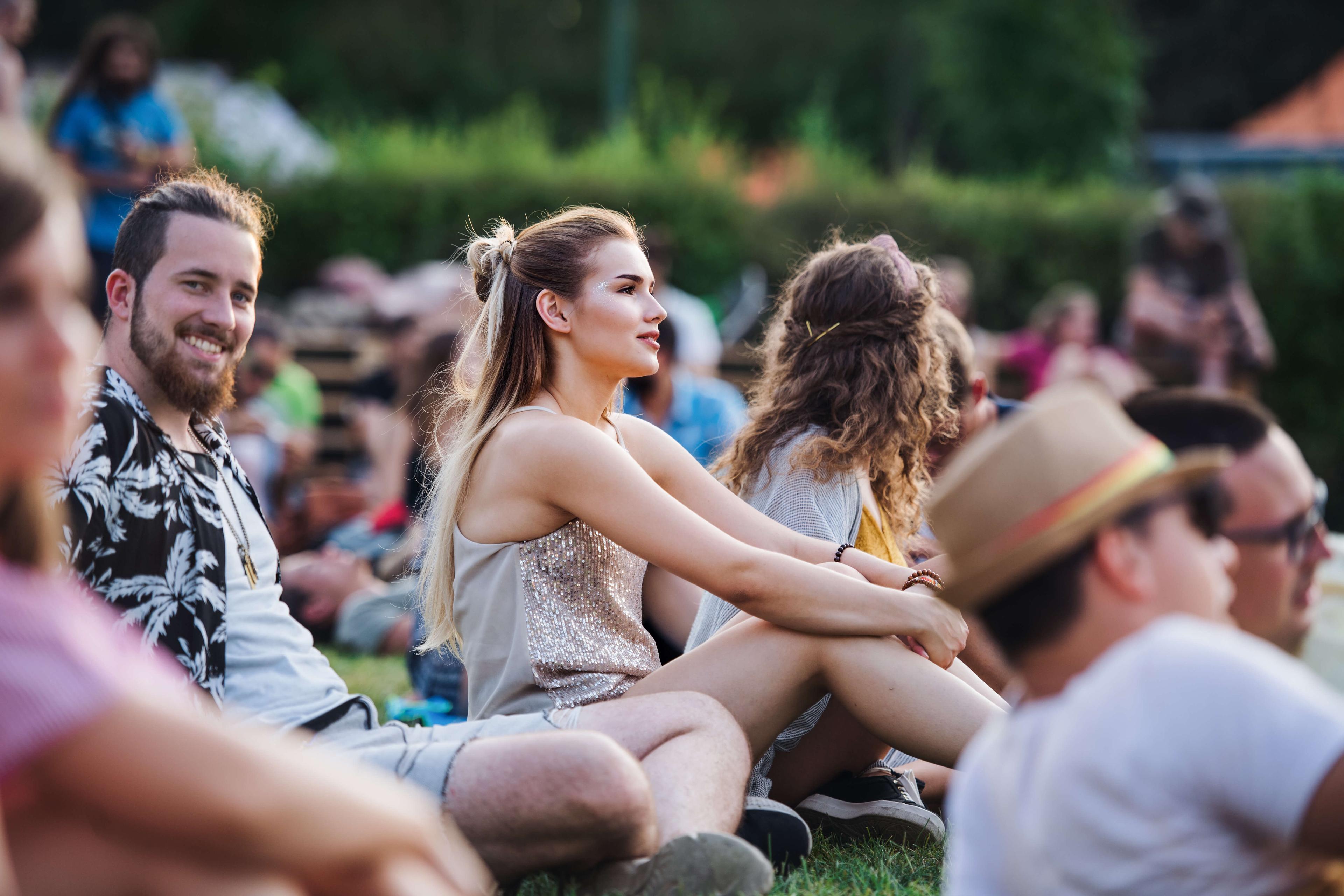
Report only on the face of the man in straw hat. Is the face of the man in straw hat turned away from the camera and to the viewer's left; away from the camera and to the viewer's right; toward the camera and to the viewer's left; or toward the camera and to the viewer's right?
away from the camera and to the viewer's right

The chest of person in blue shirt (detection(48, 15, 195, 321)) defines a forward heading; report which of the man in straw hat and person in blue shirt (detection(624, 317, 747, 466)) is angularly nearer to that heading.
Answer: the man in straw hat

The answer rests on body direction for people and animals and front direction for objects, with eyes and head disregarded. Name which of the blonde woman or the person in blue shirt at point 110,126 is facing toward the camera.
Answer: the person in blue shirt

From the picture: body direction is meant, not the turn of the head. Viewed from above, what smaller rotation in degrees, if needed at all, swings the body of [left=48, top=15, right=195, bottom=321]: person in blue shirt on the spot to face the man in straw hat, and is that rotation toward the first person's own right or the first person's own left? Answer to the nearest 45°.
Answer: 0° — they already face them

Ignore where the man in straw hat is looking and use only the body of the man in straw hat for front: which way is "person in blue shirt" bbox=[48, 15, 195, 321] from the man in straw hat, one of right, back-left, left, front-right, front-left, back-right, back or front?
left

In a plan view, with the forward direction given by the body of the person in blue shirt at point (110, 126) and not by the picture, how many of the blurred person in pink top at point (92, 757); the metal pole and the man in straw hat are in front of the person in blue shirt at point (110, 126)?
2

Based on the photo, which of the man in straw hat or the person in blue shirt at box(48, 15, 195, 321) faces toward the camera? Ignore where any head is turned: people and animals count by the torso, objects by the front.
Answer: the person in blue shirt

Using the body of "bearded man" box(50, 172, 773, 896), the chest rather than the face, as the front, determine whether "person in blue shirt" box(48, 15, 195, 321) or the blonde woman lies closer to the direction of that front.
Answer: the blonde woman

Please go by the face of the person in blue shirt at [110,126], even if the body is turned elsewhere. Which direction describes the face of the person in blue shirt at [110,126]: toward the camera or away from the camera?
toward the camera

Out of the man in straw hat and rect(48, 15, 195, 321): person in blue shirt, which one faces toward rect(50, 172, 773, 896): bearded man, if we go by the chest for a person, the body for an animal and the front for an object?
the person in blue shirt

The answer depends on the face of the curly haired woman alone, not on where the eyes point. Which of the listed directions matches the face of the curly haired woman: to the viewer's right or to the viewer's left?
to the viewer's right

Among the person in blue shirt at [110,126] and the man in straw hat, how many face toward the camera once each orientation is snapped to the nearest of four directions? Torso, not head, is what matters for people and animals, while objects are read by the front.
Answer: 1

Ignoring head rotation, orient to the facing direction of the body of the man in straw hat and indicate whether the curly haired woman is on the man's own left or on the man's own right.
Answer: on the man's own left

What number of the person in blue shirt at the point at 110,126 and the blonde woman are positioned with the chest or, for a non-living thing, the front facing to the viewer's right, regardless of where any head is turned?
1

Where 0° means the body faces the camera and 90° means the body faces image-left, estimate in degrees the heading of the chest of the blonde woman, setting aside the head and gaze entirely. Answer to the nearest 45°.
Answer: approximately 270°

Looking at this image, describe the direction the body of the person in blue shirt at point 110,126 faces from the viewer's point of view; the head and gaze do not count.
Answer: toward the camera

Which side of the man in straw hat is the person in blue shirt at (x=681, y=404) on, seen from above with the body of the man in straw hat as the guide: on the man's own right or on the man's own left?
on the man's own left

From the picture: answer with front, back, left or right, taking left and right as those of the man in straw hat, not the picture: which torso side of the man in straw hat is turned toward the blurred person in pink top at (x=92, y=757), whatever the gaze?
back

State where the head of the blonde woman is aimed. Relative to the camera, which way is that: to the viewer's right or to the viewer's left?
to the viewer's right

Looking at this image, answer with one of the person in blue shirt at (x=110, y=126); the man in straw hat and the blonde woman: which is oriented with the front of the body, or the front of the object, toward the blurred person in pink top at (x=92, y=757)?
the person in blue shirt
